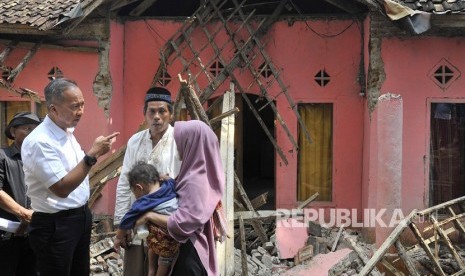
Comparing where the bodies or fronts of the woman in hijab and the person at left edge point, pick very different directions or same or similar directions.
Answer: very different directions

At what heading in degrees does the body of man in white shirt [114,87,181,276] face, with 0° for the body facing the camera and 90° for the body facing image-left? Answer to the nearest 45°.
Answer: approximately 0°

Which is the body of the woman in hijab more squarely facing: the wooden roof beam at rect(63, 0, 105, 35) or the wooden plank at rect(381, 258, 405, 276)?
the wooden roof beam

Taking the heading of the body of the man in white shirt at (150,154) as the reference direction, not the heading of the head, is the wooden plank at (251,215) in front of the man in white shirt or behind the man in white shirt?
behind

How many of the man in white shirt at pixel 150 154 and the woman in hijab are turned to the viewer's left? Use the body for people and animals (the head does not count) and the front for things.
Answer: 1

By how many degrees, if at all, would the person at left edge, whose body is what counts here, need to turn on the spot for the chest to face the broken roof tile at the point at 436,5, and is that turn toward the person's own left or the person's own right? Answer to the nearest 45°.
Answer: approximately 45° to the person's own left

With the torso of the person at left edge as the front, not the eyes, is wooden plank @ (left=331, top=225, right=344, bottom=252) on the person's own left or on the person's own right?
on the person's own left

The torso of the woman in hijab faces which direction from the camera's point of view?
to the viewer's left

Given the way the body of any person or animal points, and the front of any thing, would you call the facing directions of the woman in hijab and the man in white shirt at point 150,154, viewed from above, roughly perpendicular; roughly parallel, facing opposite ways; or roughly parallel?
roughly perpendicular

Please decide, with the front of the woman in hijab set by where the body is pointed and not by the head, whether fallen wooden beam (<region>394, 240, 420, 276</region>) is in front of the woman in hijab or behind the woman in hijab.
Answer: behind

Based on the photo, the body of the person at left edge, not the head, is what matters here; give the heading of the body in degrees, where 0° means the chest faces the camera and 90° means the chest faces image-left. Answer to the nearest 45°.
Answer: approximately 315°

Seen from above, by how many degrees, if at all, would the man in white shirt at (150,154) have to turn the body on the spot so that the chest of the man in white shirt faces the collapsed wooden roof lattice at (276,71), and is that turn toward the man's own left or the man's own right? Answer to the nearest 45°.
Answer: approximately 135° to the man's own left
